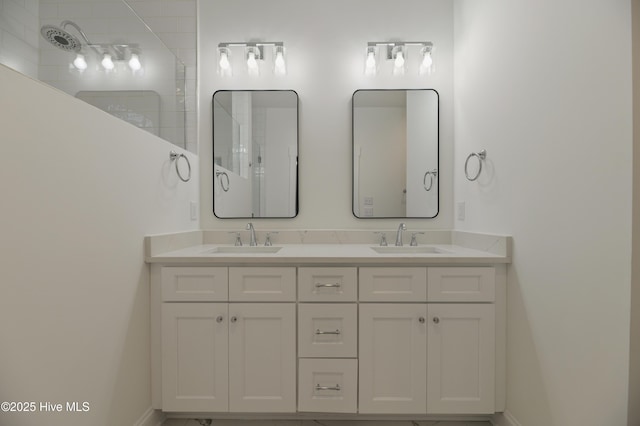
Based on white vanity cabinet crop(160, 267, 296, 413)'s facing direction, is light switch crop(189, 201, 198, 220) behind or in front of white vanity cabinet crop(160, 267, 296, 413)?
behind

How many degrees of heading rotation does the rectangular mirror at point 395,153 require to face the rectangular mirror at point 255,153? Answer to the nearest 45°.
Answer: approximately 90° to its right

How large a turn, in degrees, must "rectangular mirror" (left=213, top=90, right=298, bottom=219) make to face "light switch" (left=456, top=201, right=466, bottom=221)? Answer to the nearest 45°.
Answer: approximately 90° to its left

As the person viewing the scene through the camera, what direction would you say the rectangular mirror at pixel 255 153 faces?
facing the viewer

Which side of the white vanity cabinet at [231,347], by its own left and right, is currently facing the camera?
front

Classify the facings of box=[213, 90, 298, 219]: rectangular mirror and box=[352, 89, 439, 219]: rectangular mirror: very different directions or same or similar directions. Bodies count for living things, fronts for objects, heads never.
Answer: same or similar directions

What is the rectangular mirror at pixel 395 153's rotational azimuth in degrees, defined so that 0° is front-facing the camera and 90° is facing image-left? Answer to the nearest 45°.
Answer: approximately 0°

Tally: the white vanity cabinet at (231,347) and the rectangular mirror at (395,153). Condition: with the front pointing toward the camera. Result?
2
